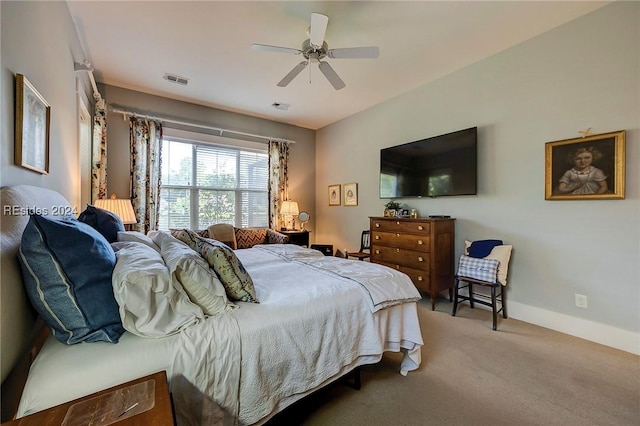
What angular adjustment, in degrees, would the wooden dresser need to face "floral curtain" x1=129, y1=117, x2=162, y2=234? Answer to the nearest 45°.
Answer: approximately 45° to its right

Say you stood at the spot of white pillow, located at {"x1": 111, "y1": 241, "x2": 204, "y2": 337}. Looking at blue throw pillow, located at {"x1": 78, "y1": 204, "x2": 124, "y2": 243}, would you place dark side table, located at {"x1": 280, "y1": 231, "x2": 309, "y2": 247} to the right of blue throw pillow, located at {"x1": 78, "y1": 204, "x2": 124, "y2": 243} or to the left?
right

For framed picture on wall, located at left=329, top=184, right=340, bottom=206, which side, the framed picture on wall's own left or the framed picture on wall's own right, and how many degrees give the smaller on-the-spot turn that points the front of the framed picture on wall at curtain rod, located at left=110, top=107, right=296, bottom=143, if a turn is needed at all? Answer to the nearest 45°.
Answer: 0° — it already faces it

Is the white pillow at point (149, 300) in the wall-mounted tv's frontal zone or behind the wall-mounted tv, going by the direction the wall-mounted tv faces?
frontal zone

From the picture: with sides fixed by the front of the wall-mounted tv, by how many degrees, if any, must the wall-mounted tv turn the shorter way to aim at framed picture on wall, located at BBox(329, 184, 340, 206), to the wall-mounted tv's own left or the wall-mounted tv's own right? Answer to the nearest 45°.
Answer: approximately 90° to the wall-mounted tv's own right

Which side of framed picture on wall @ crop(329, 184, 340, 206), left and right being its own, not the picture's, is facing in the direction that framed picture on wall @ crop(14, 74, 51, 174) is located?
front

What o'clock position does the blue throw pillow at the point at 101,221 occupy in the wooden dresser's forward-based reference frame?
The blue throw pillow is roughly at 12 o'clock from the wooden dresser.

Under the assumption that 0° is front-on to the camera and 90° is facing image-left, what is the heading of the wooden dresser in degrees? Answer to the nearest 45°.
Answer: approximately 45°

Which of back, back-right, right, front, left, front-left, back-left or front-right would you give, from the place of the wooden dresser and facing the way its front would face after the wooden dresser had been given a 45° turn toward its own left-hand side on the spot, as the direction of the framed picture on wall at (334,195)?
back-right

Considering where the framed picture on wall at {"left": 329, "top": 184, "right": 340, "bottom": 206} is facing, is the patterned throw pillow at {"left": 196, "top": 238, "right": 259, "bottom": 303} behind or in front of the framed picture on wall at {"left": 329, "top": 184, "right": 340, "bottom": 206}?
in front

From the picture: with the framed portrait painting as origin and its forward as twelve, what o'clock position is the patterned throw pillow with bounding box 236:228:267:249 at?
The patterned throw pillow is roughly at 1 o'clock from the framed portrait painting.

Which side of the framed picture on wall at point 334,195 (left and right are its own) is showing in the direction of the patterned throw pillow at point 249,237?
front

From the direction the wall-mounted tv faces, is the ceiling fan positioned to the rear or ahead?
ahead

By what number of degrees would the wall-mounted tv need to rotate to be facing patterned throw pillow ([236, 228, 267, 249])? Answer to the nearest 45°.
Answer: approximately 45° to its right
